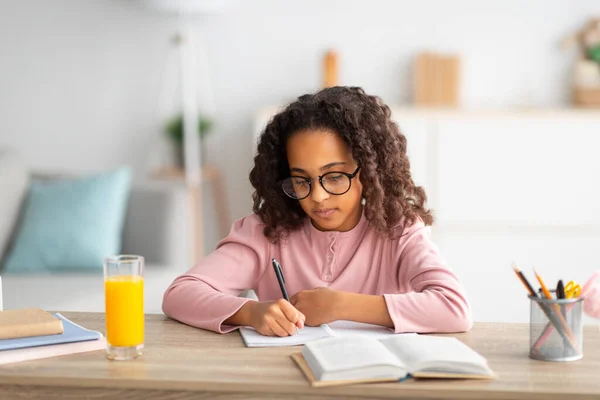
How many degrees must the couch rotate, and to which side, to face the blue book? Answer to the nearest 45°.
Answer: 0° — it already faces it

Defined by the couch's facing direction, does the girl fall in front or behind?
in front

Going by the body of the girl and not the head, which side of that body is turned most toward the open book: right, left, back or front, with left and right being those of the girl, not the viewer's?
front

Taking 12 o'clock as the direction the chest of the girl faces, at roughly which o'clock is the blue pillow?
The blue pillow is roughly at 5 o'clock from the girl.

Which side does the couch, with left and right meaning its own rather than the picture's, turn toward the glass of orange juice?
front

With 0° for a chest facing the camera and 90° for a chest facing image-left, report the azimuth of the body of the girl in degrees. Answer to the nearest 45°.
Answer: approximately 0°

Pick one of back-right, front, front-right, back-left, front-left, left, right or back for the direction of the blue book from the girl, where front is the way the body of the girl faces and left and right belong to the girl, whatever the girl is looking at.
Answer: front-right

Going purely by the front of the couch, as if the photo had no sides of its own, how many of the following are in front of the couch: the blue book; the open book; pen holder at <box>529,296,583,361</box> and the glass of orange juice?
4

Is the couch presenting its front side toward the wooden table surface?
yes

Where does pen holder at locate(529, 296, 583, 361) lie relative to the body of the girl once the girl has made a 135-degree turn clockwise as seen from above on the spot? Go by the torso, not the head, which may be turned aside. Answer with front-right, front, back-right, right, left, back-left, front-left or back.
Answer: back

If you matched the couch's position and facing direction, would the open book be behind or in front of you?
in front

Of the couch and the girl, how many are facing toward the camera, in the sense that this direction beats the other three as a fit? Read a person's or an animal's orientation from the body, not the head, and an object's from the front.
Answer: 2

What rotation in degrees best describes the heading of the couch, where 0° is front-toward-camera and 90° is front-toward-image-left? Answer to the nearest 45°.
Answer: approximately 0°

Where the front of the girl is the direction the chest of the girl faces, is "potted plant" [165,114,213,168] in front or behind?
behind

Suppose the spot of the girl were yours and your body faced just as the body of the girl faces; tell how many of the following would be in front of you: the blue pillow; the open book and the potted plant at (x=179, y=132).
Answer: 1
